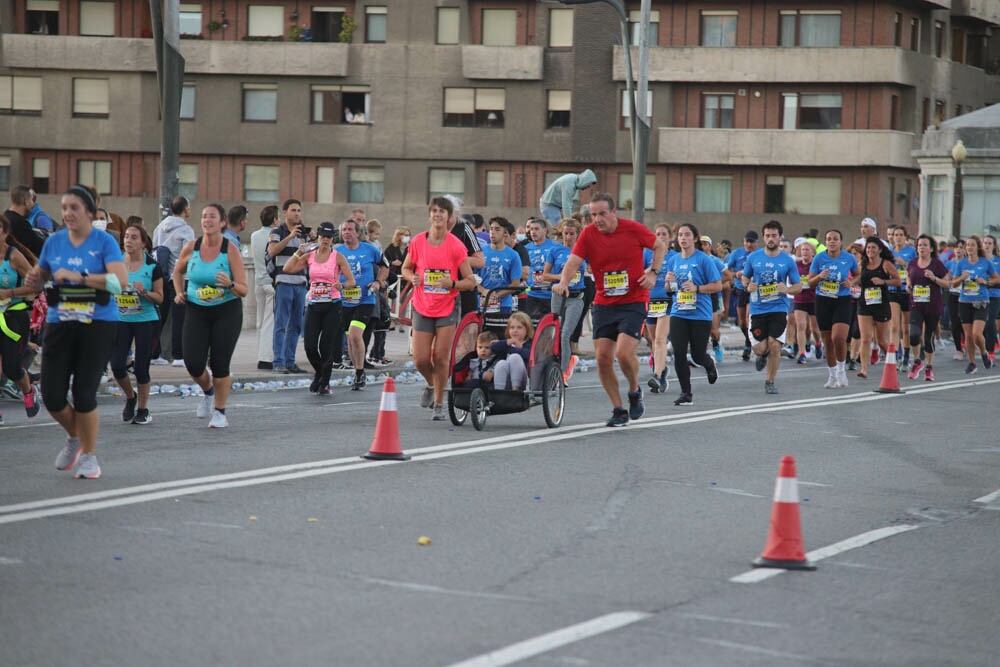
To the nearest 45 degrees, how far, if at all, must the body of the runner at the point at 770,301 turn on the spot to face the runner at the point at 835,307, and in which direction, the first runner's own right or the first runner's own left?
approximately 135° to the first runner's own left

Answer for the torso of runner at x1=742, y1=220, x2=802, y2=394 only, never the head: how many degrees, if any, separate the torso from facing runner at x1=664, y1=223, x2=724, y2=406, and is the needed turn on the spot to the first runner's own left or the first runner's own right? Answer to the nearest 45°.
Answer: approximately 45° to the first runner's own right

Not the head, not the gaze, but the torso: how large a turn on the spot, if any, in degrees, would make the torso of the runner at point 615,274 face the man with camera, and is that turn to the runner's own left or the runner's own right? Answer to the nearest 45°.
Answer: approximately 90° to the runner's own right

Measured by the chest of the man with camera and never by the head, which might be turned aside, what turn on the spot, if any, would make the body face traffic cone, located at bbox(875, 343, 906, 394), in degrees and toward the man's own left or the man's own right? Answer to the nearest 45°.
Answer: approximately 45° to the man's own left

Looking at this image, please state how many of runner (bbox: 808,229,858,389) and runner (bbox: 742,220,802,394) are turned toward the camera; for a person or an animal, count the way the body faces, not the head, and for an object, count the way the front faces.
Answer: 2

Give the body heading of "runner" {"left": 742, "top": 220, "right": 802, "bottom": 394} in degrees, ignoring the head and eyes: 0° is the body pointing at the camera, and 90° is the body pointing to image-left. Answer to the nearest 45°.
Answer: approximately 0°

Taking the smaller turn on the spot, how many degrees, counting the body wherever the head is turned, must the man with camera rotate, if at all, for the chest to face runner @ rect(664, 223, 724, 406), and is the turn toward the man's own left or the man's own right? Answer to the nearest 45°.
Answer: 0° — they already face them

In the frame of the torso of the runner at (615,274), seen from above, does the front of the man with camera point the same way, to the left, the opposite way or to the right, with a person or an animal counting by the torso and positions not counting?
to the left
